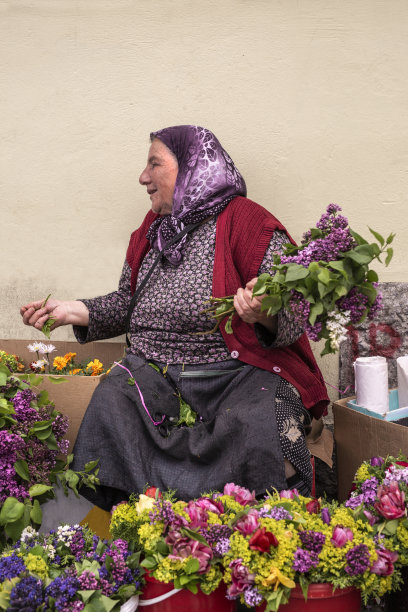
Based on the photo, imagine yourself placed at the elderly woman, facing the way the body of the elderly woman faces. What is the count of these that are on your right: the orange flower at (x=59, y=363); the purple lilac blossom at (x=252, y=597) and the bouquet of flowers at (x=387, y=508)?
1

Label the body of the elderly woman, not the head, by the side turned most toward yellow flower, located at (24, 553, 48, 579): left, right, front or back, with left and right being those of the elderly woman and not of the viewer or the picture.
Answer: front

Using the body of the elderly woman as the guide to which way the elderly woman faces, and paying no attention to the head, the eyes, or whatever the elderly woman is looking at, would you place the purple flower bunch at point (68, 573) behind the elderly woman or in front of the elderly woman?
in front

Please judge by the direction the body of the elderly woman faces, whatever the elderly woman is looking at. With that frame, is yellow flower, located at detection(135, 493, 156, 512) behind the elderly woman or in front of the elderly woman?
in front

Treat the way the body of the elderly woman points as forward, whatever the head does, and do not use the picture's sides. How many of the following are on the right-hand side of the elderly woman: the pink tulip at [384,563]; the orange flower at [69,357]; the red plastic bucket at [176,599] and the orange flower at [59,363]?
2

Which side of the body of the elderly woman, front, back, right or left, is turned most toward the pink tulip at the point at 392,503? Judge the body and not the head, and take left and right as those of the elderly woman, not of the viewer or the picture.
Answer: left

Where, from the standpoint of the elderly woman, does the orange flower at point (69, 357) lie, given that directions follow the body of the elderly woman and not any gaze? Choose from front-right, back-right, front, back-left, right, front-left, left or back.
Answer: right

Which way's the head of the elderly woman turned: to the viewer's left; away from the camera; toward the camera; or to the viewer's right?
to the viewer's left

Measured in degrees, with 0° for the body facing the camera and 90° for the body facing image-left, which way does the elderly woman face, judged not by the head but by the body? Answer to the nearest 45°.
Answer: approximately 45°

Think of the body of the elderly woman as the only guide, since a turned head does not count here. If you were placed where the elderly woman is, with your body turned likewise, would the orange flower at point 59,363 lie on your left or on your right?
on your right

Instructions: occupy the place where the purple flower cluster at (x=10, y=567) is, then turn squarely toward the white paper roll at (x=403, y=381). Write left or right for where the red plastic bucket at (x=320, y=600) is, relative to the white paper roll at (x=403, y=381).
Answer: right

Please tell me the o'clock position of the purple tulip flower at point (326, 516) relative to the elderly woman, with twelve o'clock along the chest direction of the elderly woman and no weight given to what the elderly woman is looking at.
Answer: The purple tulip flower is roughly at 10 o'clock from the elderly woman.

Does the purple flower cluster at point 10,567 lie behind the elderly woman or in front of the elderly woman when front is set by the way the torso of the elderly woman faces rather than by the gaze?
in front

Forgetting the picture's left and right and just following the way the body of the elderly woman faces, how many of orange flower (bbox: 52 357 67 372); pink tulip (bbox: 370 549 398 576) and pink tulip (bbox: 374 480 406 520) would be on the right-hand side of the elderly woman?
1

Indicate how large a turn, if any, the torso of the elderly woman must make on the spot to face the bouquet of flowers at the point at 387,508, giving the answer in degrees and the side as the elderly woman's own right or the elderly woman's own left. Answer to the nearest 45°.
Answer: approximately 90° to the elderly woman's own left
